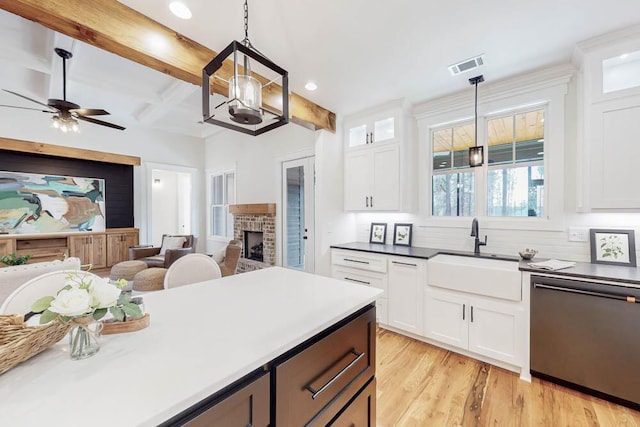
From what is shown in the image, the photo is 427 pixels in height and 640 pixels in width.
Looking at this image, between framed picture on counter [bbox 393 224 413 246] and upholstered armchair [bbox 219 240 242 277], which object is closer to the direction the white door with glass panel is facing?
the upholstered armchair

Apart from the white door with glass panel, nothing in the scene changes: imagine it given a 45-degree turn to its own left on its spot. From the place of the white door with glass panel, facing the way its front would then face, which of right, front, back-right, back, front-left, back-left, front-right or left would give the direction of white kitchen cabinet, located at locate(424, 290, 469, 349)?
front-left

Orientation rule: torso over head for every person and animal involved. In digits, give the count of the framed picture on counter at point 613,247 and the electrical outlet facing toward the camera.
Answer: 2

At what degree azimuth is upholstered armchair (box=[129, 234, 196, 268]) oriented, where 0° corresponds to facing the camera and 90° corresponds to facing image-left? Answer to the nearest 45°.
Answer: approximately 45°

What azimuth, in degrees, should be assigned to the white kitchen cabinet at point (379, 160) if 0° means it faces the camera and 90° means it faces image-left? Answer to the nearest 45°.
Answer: approximately 45°

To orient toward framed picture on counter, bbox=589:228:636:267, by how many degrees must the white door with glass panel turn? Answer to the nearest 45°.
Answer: approximately 90° to its left
